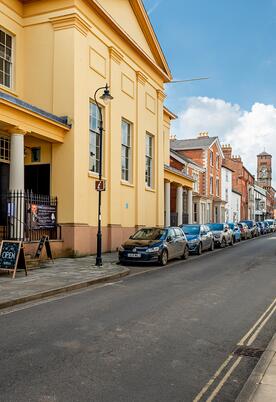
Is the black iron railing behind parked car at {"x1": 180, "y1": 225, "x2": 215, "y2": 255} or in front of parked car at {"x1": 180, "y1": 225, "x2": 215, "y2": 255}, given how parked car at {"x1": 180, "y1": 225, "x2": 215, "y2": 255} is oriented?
in front

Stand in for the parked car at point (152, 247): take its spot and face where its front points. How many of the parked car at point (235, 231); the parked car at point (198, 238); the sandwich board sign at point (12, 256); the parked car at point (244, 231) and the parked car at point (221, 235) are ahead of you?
1

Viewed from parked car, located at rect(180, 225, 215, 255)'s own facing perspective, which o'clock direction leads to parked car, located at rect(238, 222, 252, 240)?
parked car, located at rect(238, 222, 252, 240) is roughly at 5 o'clock from parked car, located at rect(180, 225, 215, 255).

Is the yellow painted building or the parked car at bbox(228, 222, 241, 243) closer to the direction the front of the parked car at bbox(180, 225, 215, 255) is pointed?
the yellow painted building

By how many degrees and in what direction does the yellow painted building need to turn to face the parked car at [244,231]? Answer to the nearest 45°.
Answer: approximately 90° to its left

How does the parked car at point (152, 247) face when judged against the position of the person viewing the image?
facing the viewer and to the left of the viewer

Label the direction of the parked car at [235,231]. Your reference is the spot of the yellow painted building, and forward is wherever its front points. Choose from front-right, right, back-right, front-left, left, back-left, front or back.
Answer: left

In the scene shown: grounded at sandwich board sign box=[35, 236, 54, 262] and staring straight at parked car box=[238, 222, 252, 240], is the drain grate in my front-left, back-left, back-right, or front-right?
back-right

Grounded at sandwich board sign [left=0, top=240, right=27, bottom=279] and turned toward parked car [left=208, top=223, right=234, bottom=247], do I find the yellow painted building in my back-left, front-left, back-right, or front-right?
front-left

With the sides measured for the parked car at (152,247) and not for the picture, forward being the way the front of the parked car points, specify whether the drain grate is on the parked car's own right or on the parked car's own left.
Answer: on the parked car's own left

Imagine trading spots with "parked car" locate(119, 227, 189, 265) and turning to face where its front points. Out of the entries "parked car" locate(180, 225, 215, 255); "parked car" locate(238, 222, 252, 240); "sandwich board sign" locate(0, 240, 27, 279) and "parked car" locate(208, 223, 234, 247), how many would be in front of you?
1

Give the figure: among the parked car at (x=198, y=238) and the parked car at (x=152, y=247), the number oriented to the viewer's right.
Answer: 0

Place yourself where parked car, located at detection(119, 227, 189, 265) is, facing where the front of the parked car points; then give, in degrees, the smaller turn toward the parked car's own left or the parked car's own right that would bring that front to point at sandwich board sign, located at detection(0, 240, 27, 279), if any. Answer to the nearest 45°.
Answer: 0° — it already faces it

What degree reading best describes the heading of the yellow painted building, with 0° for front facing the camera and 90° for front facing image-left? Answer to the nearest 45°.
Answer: approximately 315°

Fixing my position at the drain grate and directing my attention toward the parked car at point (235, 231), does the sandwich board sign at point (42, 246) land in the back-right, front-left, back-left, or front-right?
front-left

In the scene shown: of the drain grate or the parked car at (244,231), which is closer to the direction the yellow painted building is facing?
the drain grate
